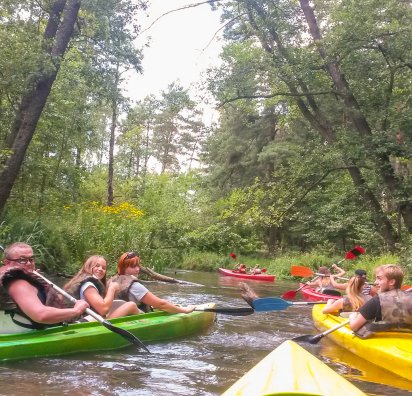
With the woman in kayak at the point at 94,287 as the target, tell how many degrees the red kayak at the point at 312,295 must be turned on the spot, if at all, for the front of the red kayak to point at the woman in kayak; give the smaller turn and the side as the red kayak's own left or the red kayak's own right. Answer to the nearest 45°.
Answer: approximately 90° to the red kayak's own left

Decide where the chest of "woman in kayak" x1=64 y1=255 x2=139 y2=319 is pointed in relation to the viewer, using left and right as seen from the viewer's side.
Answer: facing to the right of the viewer

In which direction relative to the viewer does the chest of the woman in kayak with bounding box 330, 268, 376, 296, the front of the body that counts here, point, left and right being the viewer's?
facing to the left of the viewer

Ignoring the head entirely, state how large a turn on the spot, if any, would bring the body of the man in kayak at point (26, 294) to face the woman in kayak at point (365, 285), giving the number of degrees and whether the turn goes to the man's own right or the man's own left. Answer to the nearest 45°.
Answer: approximately 45° to the man's own left

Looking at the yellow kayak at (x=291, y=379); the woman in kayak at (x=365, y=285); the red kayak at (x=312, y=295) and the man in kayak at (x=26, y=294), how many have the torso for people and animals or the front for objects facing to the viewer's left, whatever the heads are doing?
2

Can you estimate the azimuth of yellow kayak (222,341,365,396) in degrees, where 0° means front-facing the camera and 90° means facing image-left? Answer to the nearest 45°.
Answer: approximately 180°
